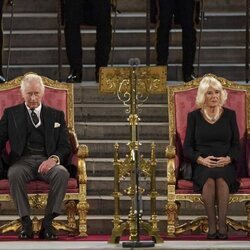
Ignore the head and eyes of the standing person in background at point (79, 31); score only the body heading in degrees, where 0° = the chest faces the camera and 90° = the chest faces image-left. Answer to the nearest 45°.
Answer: approximately 0°

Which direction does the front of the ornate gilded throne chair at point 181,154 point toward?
toward the camera

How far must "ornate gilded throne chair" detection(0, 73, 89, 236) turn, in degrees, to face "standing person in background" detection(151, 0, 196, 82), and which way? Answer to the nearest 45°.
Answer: approximately 135° to its left

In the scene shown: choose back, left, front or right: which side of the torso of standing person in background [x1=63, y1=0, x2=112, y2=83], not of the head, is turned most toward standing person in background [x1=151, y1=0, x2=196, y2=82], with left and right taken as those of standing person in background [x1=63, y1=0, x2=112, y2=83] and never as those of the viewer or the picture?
left

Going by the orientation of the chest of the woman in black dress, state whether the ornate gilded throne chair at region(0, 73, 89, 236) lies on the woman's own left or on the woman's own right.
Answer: on the woman's own right

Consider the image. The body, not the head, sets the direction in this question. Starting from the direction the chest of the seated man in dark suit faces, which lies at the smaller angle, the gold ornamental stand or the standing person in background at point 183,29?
the gold ornamental stand

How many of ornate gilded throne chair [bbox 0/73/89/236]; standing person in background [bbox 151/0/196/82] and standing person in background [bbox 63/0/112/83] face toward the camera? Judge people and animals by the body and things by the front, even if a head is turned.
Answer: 3

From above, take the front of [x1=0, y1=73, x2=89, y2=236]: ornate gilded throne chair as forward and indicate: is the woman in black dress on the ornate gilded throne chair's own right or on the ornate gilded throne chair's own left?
on the ornate gilded throne chair's own left
